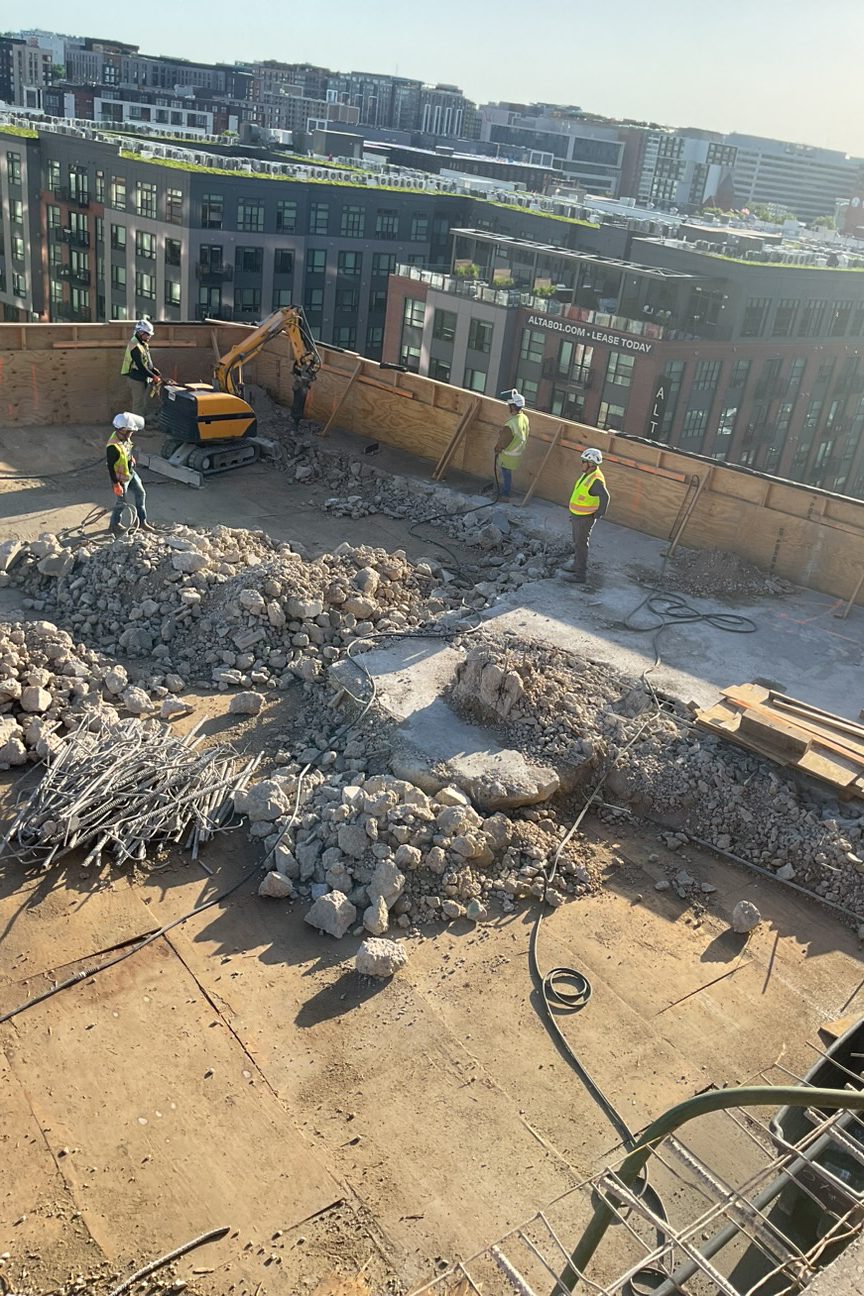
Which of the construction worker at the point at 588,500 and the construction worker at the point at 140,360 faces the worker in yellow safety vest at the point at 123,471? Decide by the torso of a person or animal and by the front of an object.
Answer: the construction worker at the point at 588,500

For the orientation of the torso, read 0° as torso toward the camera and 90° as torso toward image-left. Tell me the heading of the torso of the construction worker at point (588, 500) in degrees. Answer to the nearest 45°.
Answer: approximately 90°

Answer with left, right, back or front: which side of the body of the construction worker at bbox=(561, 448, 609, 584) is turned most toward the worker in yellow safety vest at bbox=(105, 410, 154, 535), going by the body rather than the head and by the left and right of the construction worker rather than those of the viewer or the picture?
front

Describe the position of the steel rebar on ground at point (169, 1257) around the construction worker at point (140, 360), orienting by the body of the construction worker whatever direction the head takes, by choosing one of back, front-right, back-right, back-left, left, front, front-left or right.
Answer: right

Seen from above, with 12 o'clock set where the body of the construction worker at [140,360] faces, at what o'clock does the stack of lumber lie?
The stack of lumber is roughly at 2 o'clock from the construction worker.

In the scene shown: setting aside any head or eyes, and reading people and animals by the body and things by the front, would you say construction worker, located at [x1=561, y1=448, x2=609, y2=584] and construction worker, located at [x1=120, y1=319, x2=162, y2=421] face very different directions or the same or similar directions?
very different directions

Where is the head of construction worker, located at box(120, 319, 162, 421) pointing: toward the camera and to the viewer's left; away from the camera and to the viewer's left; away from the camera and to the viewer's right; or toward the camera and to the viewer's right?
toward the camera and to the viewer's right

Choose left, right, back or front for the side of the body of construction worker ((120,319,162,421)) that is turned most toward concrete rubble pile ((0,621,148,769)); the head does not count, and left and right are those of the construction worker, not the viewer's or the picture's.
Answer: right

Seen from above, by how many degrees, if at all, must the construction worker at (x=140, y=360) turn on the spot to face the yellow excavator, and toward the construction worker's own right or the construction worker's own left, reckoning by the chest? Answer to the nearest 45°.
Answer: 0° — they already face it

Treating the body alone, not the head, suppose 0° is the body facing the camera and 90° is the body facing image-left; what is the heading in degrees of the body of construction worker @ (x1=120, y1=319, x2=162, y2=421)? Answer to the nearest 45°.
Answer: approximately 270°

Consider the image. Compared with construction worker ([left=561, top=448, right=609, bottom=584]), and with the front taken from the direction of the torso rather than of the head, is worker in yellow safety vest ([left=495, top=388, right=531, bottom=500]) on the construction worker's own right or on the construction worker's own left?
on the construction worker's own right

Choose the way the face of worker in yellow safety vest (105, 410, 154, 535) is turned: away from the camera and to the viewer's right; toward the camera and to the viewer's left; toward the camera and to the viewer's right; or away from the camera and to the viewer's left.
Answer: toward the camera and to the viewer's right
